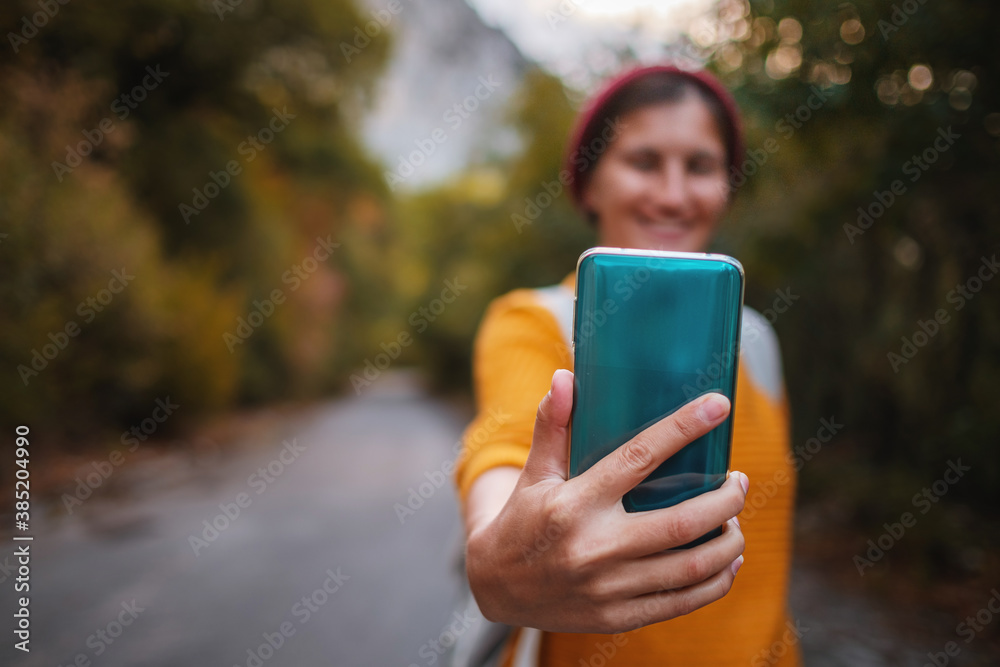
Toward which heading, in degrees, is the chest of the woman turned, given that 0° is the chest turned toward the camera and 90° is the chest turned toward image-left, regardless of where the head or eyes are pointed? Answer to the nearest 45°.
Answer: approximately 0°
